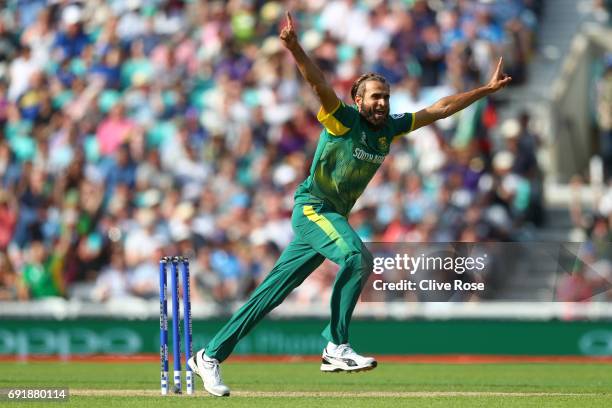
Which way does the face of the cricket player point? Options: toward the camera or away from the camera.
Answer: toward the camera

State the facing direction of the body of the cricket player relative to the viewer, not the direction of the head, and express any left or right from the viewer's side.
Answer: facing the viewer and to the right of the viewer
